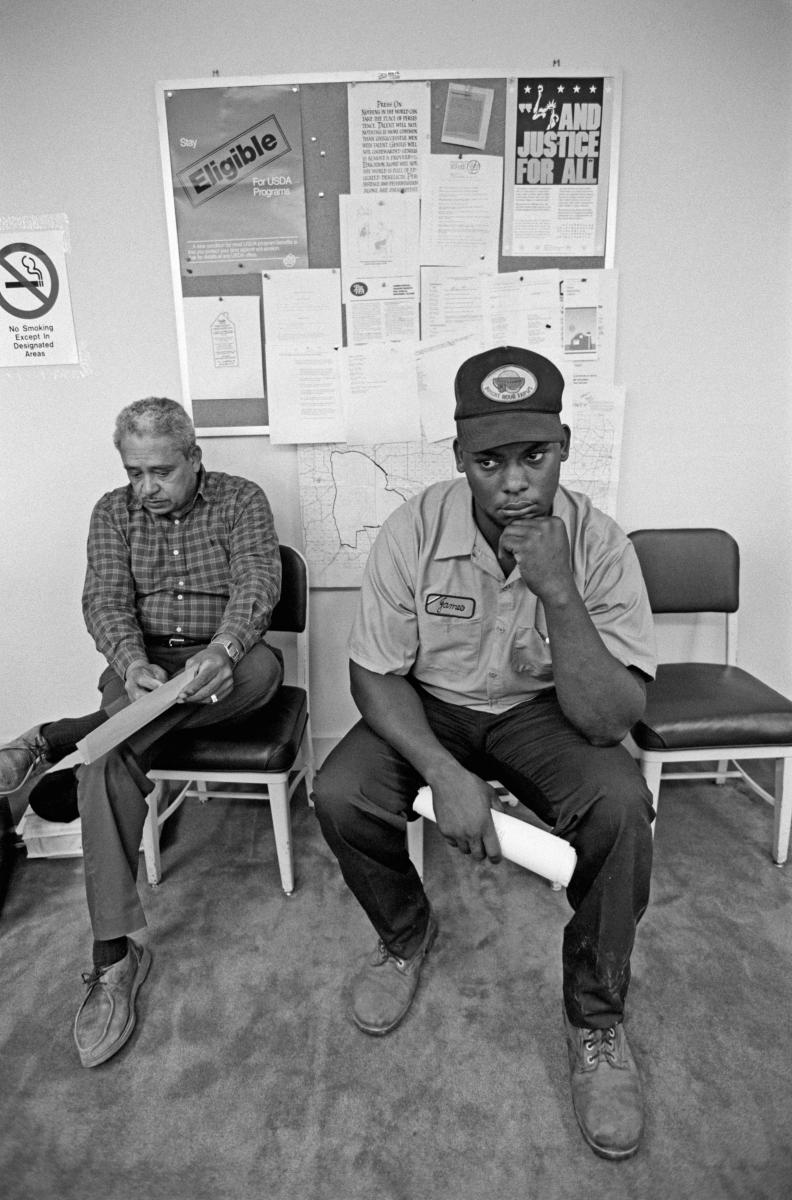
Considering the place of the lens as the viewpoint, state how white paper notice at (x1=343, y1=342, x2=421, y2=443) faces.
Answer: facing the viewer

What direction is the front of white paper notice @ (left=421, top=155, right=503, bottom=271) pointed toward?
toward the camera

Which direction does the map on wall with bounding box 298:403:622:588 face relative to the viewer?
toward the camera

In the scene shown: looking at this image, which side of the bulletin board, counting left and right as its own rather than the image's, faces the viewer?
front
